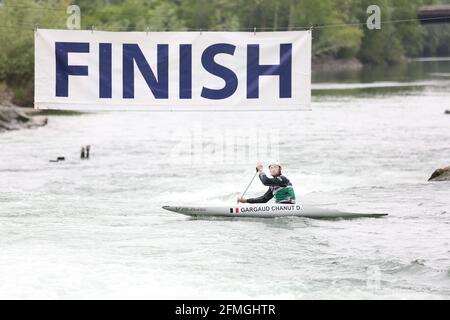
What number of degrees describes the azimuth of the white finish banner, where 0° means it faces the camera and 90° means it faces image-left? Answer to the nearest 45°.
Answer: approximately 0°

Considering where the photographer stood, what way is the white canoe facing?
facing to the left of the viewer

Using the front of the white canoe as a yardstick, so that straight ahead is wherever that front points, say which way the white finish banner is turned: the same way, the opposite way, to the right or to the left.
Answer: to the left

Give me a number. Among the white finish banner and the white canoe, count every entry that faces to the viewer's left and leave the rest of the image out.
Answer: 1
